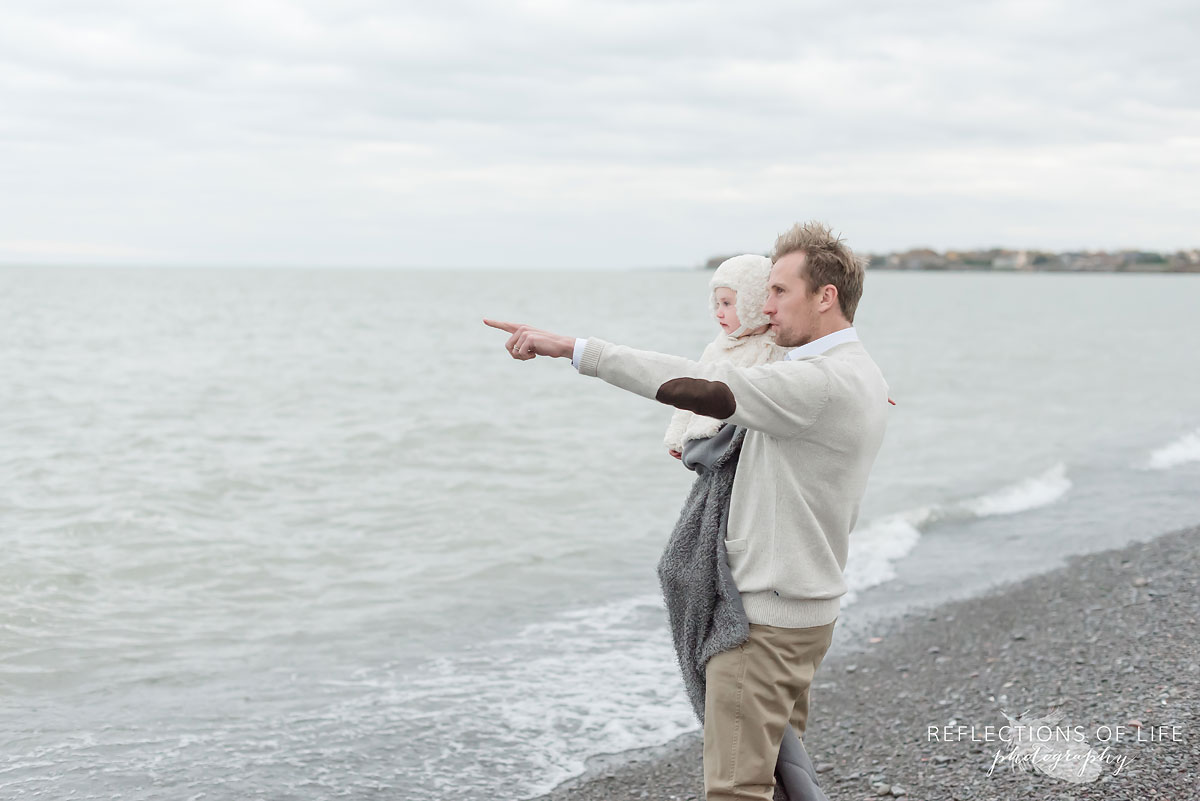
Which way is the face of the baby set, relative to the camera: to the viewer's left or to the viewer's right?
to the viewer's left

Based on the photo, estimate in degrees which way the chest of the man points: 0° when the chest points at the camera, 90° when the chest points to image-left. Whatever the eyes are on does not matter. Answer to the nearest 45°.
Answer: approximately 90°

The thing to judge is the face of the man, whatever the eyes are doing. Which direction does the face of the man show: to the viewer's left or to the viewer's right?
to the viewer's left
